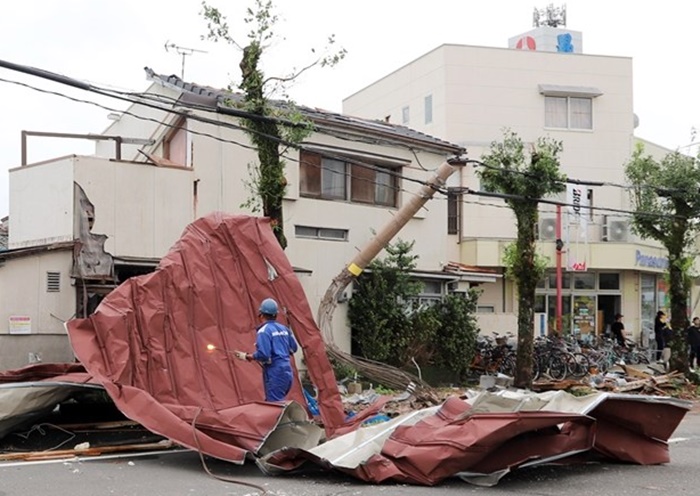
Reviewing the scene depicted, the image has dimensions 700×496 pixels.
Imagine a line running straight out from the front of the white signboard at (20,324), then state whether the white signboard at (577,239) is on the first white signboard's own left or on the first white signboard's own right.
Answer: on the first white signboard's own left

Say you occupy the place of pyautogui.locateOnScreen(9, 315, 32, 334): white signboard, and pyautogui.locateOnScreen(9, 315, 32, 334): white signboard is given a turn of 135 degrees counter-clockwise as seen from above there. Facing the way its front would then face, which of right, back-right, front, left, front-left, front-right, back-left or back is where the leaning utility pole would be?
front-right

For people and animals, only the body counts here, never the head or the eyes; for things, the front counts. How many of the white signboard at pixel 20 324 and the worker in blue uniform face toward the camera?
1

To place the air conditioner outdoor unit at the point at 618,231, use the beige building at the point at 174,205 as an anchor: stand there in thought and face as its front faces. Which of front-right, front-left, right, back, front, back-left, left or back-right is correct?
left

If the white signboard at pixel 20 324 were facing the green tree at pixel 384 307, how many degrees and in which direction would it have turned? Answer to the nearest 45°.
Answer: approximately 90° to its left

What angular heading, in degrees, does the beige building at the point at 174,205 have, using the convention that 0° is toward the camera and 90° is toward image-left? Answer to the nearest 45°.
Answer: approximately 315°

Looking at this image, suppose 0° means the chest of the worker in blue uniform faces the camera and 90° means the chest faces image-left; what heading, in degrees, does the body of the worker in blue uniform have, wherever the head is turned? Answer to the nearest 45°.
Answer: approximately 135°

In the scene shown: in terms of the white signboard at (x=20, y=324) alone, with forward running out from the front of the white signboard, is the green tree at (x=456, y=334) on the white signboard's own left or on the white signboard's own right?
on the white signboard's own left

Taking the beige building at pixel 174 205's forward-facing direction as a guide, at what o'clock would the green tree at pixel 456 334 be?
The green tree is roughly at 10 o'clock from the beige building.

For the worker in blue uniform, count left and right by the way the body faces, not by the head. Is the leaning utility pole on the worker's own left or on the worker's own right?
on the worker's own right

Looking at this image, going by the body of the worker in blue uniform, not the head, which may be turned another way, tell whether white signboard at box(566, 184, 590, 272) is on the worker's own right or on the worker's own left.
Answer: on the worker's own right

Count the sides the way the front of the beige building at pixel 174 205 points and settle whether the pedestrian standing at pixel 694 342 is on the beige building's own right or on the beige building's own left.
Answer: on the beige building's own left
